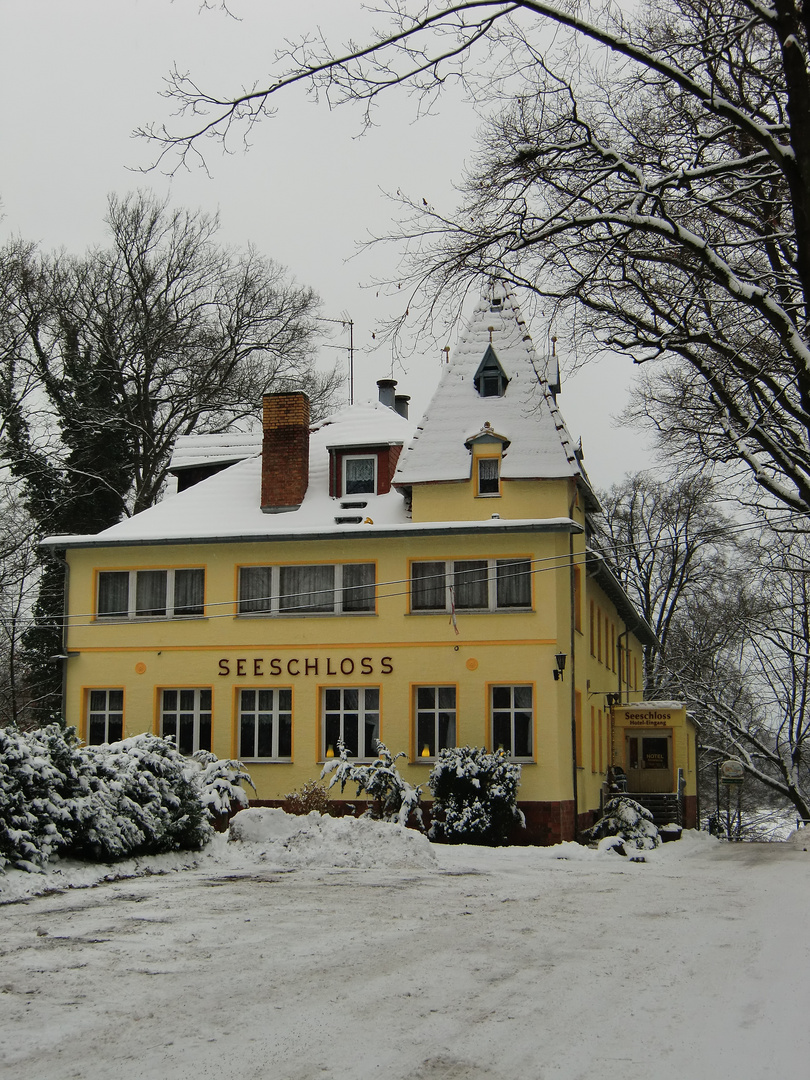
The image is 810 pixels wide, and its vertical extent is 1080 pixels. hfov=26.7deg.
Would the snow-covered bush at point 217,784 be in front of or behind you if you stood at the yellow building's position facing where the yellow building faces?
in front

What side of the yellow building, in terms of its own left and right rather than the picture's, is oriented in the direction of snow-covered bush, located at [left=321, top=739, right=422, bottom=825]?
front

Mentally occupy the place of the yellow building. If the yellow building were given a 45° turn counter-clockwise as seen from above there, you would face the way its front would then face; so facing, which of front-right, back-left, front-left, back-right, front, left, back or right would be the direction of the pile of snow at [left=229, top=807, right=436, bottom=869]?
front-right

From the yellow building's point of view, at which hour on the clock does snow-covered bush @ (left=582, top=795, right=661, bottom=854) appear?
The snow-covered bush is roughly at 9 o'clock from the yellow building.

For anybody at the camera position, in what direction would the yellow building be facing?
facing the viewer

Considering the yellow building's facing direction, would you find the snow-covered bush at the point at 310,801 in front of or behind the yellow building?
in front
